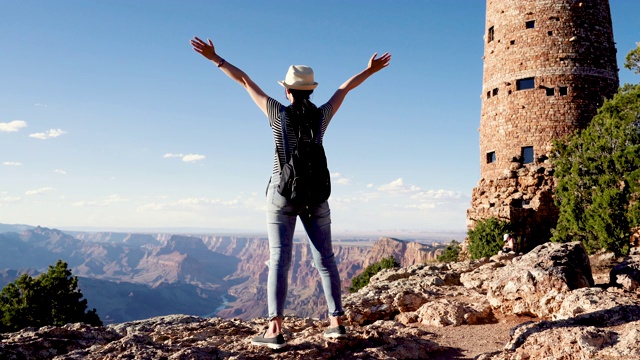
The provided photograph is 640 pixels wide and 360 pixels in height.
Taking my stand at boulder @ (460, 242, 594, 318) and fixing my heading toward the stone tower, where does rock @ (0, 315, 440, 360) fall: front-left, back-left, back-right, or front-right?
back-left

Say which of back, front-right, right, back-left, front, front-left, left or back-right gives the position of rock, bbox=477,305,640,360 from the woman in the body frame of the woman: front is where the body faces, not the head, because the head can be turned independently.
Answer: back-right

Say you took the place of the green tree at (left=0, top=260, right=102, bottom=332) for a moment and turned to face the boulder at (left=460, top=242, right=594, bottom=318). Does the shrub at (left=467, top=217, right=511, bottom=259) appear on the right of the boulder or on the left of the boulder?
left

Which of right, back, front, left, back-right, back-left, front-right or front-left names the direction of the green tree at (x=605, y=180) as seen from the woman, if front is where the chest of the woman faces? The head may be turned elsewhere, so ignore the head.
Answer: right

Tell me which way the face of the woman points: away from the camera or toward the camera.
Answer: away from the camera

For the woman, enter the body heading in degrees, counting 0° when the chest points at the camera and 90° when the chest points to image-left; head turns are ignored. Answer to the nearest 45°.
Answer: approximately 135°

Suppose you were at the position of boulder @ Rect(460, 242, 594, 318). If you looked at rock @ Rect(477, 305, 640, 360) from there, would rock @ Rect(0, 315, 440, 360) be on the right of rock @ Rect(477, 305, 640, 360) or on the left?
right
